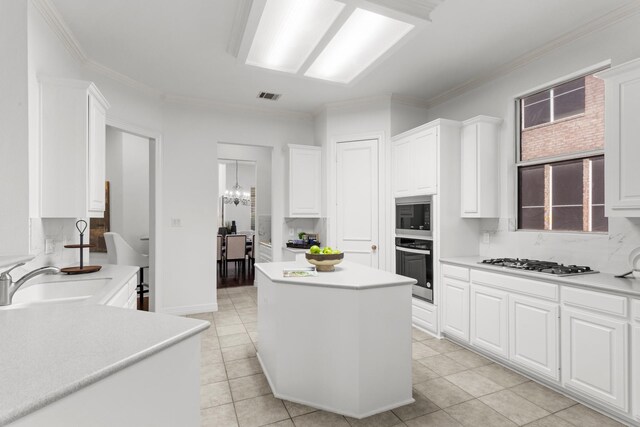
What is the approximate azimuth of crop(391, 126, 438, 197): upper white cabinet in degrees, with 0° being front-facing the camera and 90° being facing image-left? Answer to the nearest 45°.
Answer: approximately 45°

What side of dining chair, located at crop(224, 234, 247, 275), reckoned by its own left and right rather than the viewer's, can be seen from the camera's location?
back

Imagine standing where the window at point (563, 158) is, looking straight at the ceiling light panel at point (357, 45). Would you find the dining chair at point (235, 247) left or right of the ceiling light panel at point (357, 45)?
right

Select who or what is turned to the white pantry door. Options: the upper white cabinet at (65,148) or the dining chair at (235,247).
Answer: the upper white cabinet

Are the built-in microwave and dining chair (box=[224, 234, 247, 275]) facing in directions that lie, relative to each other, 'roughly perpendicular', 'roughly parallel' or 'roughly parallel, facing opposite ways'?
roughly perpendicular

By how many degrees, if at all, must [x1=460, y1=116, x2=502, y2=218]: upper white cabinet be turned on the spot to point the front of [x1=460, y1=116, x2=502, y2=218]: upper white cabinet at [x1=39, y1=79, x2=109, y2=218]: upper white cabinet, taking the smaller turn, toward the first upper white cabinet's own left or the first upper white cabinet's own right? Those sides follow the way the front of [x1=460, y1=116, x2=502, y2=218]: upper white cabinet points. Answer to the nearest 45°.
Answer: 0° — it already faces it

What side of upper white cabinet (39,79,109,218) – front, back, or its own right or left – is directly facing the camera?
right

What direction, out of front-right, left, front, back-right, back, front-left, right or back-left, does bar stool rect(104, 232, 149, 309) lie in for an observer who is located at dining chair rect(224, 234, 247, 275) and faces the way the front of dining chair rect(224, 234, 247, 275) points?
back-left

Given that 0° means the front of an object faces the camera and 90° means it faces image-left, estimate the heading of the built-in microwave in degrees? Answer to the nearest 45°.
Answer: approximately 45°

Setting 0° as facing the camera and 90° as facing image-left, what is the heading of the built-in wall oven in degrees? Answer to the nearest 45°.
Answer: approximately 45°

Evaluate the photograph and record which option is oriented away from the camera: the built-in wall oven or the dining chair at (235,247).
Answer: the dining chair
